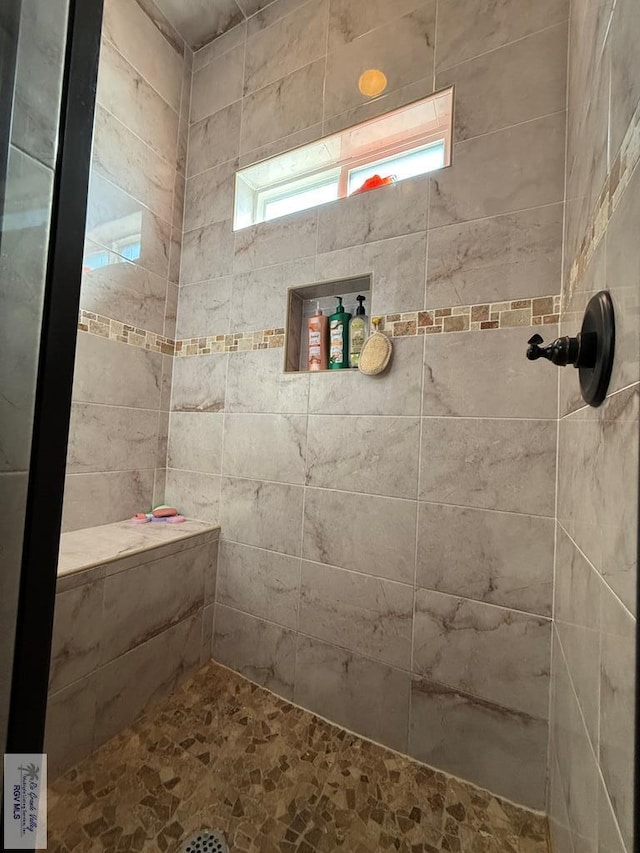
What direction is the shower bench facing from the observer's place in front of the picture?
facing the viewer and to the right of the viewer
